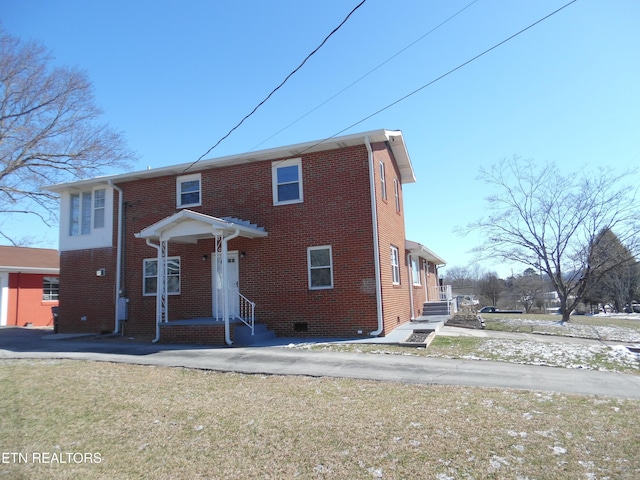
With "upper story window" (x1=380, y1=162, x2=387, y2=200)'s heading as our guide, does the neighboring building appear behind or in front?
behind

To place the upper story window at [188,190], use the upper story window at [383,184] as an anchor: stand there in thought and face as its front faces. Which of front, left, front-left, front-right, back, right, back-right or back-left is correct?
back

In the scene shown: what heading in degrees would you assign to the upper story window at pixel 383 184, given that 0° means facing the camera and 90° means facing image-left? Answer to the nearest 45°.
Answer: approximately 270°
